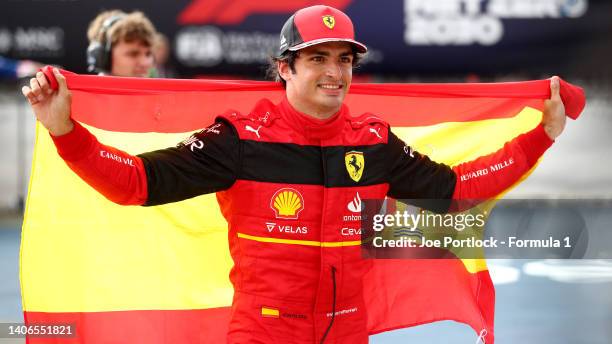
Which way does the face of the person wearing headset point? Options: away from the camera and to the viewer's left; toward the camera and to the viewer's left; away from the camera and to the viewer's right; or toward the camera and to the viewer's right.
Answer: toward the camera and to the viewer's right
